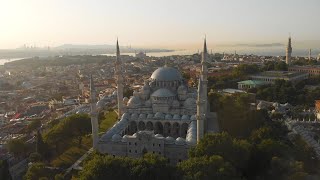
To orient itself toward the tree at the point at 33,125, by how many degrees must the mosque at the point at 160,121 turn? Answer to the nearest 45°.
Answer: approximately 135° to its right

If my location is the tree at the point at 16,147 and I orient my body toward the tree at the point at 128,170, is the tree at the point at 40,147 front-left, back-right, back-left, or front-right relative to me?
front-left

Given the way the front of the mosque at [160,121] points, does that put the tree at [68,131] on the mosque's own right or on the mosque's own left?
on the mosque's own right

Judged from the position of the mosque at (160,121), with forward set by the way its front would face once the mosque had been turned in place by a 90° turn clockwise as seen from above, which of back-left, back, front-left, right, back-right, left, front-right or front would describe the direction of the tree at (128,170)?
left

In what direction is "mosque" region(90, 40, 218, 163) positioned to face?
toward the camera

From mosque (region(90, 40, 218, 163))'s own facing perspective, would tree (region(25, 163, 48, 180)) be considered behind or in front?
in front

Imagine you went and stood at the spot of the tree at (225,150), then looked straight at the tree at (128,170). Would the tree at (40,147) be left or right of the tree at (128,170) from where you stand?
right

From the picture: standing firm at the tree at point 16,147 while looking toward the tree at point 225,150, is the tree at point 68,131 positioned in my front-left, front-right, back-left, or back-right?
front-left
